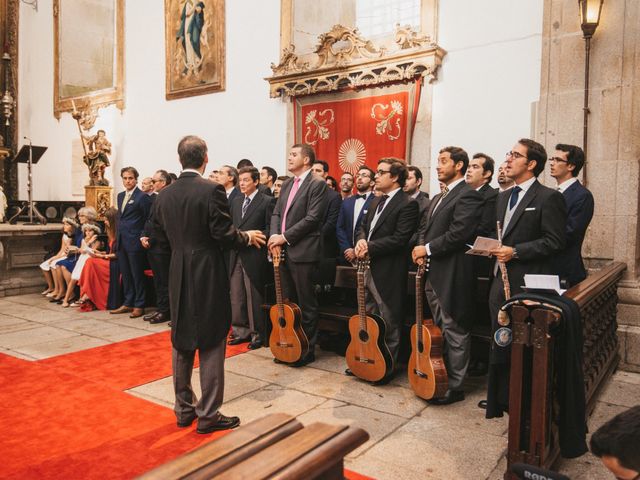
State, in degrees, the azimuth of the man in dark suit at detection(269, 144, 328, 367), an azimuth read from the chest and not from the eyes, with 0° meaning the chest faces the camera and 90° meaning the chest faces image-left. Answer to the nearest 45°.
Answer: approximately 45°

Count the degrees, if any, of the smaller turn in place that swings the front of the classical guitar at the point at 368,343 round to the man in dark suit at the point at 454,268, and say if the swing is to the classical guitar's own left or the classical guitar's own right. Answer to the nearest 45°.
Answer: approximately 135° to the classical guitar's own left

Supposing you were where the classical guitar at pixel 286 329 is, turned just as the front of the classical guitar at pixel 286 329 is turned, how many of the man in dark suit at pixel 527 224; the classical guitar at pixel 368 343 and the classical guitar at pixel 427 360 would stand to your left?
3

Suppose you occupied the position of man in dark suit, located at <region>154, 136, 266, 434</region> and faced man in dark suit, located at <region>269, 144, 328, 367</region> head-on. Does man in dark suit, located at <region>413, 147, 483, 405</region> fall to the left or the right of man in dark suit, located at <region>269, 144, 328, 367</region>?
right

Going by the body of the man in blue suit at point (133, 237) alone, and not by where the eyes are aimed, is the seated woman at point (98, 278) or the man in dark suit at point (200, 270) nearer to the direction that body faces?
the man in dark suit

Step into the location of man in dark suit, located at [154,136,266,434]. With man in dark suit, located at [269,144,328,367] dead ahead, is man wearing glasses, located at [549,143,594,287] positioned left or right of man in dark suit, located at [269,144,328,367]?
right

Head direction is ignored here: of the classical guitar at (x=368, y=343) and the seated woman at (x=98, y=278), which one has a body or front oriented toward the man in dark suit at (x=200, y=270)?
the classical guitar

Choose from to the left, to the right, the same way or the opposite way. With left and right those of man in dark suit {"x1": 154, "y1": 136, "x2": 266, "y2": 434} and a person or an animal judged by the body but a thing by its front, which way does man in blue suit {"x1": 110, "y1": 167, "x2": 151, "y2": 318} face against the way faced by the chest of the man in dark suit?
the opposite way

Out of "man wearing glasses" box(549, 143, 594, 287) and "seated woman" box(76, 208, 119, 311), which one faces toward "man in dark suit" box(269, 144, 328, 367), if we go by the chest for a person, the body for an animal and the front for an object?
the man wearing glasses

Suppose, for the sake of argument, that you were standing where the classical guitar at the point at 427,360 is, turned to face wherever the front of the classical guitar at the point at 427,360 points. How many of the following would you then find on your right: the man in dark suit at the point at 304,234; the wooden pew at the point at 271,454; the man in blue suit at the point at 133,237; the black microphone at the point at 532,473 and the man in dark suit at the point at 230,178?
3

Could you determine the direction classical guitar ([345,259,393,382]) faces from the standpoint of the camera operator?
facing the viewer and to the left of the viewer

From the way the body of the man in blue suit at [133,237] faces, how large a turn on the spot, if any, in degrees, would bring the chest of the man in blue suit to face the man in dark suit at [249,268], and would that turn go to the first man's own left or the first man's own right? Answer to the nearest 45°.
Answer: approximately 90° to the first man's own left

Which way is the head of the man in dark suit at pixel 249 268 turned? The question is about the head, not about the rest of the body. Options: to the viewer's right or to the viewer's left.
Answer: to the viewer's left

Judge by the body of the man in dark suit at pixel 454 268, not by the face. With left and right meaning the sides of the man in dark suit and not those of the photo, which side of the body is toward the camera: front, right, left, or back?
left
